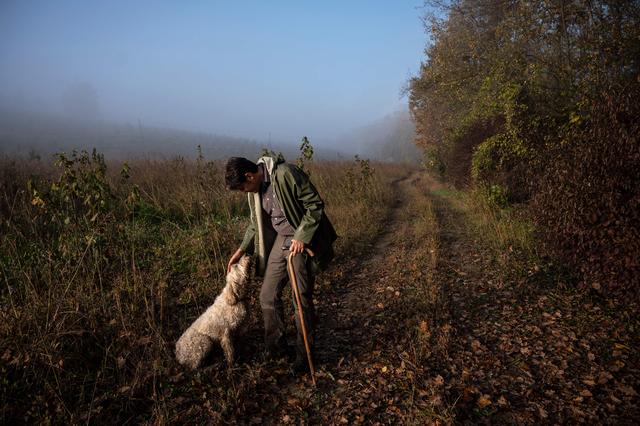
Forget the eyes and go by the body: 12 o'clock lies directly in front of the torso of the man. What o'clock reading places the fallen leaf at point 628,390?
The fallen leaf is roughly at 8 o'clock from the man.

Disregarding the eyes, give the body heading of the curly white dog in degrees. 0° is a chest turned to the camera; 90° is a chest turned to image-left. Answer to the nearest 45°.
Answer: approximately 270°

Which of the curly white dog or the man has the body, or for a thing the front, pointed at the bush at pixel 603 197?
the curly white dog

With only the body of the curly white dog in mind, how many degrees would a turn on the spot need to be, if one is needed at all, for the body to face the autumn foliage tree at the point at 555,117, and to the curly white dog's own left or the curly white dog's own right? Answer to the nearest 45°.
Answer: approximately 45° to the curly white dog's own left

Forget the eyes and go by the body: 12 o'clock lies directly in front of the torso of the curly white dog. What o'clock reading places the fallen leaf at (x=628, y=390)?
The fallen leaf is roughly at 1 o'clock from the curly white dog.

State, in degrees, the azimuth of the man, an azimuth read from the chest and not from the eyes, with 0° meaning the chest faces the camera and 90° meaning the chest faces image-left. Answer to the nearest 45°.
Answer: approximately 45°
